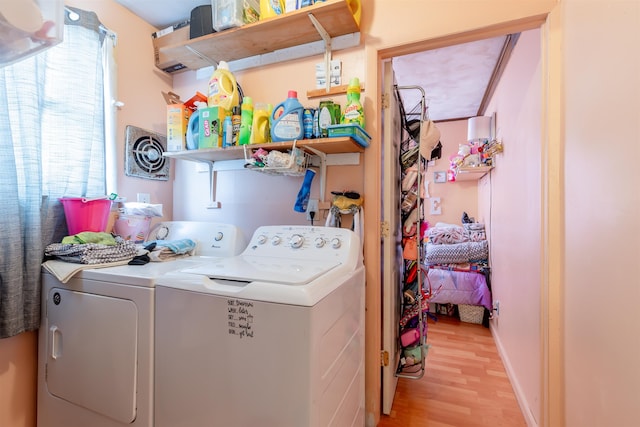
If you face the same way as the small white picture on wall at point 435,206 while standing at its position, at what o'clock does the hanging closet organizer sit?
The hanging closet organizer is roughly at 12 o'clock from the small white picture on wall.

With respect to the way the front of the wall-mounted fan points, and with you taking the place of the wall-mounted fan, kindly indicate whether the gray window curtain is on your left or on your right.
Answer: on your right

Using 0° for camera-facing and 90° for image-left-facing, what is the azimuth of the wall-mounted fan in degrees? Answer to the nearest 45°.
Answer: approximately 315°

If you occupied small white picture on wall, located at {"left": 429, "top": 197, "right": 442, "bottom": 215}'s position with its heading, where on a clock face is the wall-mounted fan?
The wall-mounted fan is roughly at 1 o'clock from the small white picture on wall.

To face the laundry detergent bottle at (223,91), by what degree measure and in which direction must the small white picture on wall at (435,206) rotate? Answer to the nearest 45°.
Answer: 0° — it already faces it

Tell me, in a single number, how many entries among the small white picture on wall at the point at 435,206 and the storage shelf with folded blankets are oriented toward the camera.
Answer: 2
